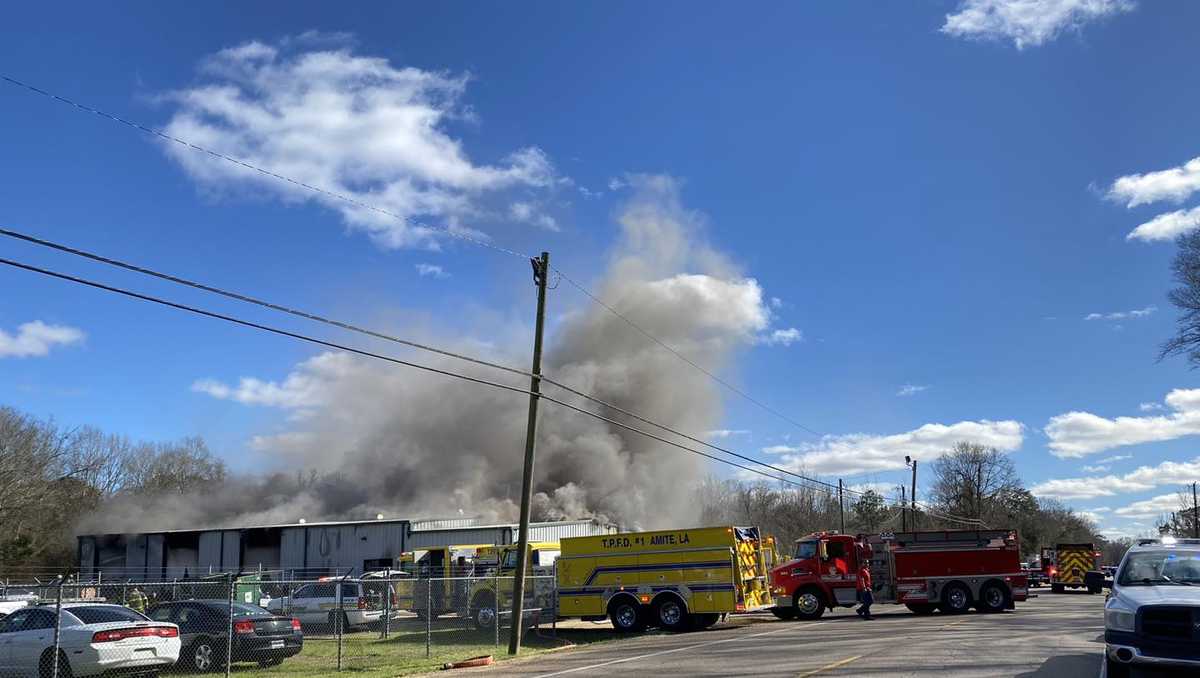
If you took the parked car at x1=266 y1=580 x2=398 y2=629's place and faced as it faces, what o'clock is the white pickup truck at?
The white pickup truck is roughly at 7 o'clock from the parked car.

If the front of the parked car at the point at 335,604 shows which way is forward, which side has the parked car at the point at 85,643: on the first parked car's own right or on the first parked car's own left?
on the first parked car's own left

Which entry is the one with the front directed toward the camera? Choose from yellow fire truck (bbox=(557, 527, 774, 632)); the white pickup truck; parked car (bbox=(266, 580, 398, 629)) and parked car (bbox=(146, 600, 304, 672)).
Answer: the white pickup truck

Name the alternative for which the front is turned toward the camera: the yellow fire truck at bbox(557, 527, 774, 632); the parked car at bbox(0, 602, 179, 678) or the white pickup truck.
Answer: the white pickup truck

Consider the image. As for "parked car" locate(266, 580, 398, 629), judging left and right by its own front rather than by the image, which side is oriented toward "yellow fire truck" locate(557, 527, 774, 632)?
back

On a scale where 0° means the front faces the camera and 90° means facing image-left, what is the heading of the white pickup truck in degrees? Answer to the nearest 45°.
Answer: approximately 0°

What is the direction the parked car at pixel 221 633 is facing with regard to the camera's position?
facing away from the viewer and to the left of the viewer
